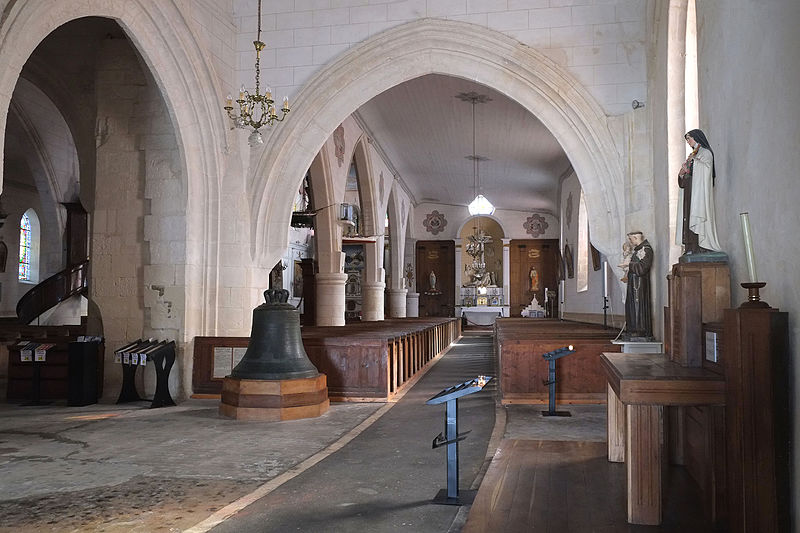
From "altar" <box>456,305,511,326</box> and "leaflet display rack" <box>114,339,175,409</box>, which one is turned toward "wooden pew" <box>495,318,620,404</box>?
the altar

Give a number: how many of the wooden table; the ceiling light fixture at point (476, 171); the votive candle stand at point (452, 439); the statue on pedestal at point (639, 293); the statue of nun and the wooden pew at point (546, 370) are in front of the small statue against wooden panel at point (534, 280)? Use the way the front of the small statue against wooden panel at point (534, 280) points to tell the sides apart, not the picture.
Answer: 6

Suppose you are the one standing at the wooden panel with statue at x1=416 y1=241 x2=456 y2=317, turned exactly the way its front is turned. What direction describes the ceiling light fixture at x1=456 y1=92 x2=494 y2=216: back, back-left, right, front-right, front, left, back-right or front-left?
front

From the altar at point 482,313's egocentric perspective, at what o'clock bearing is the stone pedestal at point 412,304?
The stone pedestal is roughly at 3 o'clock from the altar.

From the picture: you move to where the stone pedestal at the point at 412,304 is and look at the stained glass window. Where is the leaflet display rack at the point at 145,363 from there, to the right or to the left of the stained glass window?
left

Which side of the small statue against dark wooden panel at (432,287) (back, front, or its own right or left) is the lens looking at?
front

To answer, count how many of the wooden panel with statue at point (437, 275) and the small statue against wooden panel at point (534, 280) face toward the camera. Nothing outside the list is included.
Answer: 2

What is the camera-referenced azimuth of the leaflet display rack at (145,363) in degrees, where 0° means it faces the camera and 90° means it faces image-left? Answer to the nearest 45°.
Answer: approximately 45°

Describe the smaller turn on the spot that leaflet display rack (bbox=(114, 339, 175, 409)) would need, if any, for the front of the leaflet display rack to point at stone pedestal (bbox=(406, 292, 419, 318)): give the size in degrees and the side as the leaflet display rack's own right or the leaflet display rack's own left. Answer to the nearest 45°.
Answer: approximately 180°

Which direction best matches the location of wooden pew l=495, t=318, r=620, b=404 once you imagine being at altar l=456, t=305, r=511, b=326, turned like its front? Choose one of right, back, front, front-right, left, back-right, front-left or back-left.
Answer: front

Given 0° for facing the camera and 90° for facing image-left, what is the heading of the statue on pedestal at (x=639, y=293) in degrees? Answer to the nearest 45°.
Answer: approximately 45°

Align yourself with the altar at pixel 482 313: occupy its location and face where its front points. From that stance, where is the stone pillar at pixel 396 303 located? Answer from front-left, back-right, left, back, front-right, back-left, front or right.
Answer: front-right

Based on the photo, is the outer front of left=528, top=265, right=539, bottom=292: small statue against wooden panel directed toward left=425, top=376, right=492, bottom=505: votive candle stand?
yes

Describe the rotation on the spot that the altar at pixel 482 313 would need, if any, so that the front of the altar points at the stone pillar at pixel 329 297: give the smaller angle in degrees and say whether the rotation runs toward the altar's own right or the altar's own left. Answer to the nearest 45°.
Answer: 0° — it already faces it

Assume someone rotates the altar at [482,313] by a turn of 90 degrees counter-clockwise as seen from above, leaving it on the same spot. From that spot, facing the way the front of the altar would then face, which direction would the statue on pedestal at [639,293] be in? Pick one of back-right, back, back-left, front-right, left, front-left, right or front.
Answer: right

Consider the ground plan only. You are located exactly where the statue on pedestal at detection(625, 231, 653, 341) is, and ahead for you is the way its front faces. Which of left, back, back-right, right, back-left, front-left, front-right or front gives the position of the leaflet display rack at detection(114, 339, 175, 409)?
front-right

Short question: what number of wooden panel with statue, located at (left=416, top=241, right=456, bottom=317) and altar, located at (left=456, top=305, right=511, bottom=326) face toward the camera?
2

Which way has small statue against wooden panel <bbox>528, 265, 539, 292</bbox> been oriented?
toward the camera
